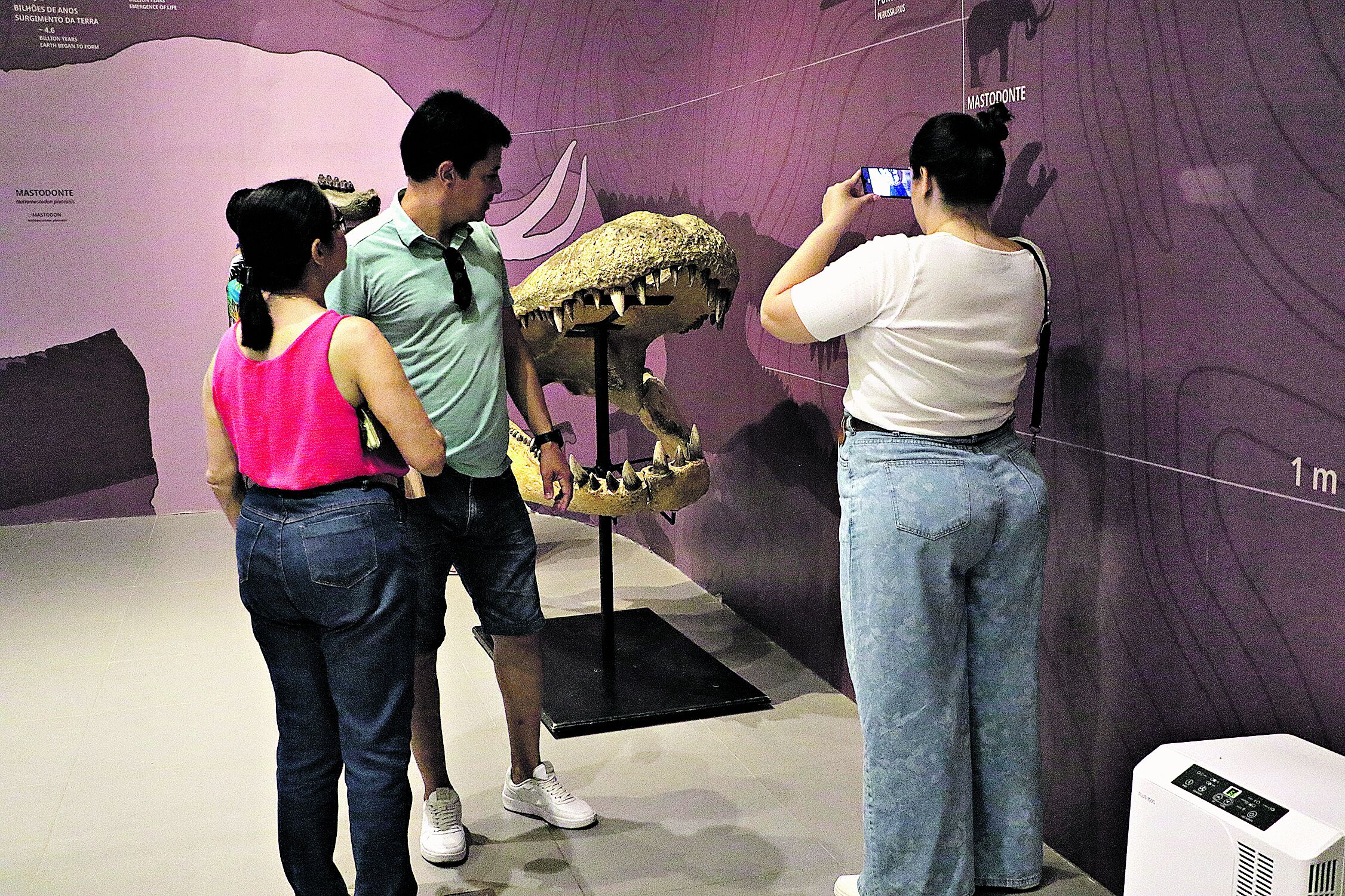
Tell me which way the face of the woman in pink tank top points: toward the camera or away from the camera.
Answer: away from the camera

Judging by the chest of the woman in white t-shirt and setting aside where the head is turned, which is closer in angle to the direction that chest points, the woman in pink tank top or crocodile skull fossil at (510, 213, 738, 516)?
the crocodile skull fossil

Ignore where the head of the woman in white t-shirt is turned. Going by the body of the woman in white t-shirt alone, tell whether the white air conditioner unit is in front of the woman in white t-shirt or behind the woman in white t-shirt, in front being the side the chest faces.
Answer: behind

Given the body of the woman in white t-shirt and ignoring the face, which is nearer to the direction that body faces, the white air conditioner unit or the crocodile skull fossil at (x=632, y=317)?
the crocodile skull fossil

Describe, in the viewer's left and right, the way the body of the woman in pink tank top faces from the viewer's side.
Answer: facing away from the viewer and to the right of the viewer

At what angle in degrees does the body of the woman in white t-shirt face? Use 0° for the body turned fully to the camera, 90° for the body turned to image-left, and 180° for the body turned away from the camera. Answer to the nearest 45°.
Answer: approximately 135°

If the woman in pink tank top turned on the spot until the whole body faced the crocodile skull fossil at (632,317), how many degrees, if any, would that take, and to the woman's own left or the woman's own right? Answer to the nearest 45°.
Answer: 0° — they already face it

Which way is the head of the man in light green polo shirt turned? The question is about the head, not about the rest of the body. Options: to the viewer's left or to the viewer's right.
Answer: to the viewer's right

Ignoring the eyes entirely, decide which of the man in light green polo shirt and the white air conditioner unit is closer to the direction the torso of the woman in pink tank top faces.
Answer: the man in light green polo shirt
